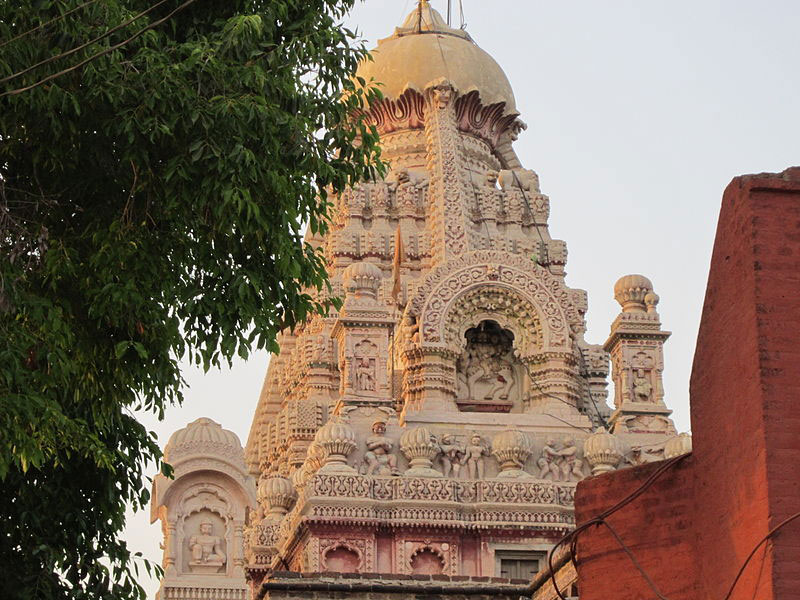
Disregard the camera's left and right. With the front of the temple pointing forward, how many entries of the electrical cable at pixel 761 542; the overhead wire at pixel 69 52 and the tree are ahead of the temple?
3

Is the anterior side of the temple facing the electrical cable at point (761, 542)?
yes

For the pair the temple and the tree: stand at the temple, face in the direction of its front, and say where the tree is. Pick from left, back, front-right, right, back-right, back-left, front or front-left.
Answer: front

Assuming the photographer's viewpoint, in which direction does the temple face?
facing the viewer

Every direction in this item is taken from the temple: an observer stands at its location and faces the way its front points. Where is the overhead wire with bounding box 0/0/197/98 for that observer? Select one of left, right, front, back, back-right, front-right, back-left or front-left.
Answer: front

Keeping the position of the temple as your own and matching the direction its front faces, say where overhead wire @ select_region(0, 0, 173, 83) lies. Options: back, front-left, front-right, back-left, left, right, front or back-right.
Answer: front

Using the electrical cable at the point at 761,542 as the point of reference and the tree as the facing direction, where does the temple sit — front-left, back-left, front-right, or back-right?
front-right

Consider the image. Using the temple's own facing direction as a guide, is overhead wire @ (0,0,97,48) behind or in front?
in front
